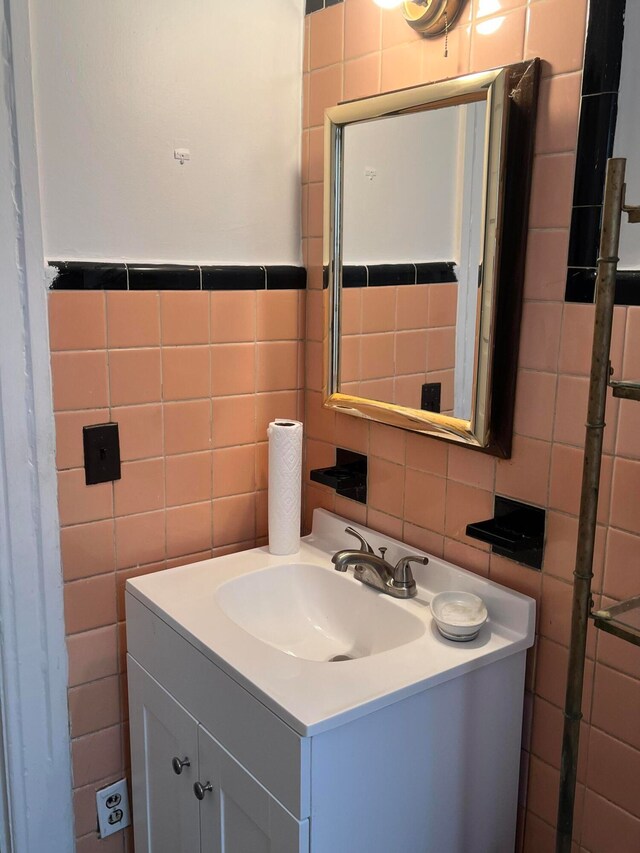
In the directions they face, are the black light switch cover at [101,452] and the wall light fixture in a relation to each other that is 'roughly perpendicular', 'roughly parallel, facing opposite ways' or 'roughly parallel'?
roughly perpendicular

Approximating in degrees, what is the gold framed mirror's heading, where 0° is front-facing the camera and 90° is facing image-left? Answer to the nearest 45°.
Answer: approximately 45°

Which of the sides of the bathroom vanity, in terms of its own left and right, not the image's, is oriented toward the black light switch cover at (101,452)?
right
